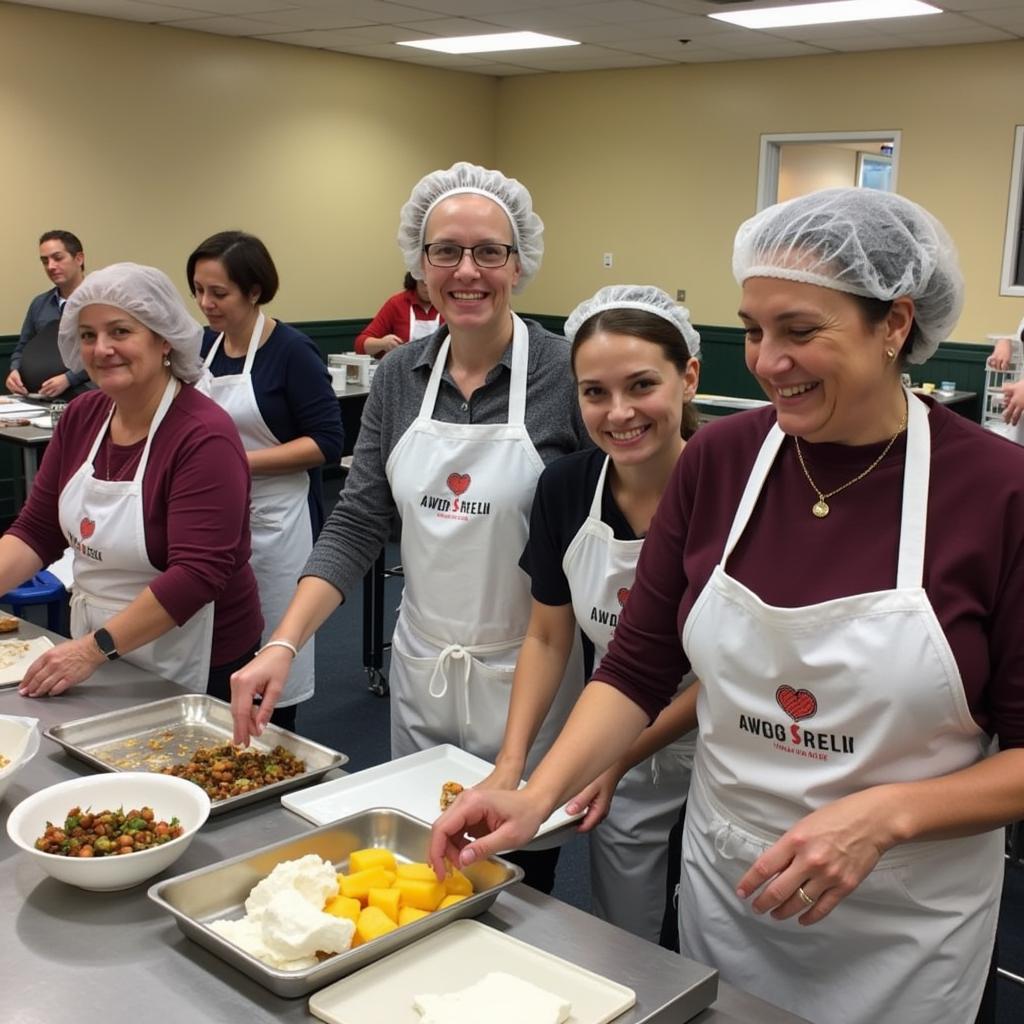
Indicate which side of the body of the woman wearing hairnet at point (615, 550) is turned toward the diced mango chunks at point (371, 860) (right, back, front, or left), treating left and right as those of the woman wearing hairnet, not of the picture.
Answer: front

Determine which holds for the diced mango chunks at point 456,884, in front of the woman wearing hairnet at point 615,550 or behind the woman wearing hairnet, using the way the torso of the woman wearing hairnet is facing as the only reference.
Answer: in front

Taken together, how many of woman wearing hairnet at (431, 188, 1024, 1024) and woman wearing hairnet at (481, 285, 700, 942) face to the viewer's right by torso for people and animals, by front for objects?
0

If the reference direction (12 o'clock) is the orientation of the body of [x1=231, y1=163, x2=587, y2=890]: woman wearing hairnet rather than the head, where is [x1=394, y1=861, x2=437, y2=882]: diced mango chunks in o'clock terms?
The diced mango chunks is roughly at 12 o'clock from the woman wearing hairnet.

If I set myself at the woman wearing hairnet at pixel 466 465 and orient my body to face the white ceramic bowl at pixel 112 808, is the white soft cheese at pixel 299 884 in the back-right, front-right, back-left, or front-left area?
front-left

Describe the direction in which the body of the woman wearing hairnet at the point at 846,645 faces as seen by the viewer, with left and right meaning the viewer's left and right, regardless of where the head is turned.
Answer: facing the viewer and to the left of the viewer

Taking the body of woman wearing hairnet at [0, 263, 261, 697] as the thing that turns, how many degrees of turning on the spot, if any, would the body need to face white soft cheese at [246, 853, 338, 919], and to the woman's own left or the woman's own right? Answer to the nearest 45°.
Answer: approximately 45° to the woman's own left

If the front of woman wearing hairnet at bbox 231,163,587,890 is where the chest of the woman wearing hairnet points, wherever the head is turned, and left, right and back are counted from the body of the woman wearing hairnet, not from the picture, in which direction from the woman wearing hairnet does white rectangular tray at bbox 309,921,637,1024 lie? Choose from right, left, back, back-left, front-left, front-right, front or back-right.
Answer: front

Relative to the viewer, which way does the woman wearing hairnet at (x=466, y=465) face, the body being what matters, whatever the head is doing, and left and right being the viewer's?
facing the viewer

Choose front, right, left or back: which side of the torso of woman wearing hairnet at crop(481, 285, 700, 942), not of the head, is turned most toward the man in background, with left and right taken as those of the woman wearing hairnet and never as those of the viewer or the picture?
right

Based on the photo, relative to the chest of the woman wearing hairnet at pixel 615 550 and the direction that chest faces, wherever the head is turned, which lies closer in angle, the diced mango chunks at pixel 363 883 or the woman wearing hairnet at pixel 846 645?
the diced mango chunks

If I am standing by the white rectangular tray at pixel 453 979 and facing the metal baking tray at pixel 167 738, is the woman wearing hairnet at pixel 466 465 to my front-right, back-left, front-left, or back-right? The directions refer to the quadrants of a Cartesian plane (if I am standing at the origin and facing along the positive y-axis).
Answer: front-right

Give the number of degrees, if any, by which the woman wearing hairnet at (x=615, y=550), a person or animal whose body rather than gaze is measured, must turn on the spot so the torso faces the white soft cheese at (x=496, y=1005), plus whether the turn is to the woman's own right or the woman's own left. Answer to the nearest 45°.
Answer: approximately 45° to the woman's own left

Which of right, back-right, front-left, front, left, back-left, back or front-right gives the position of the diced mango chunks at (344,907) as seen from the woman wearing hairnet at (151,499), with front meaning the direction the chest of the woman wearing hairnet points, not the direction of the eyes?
front-left
